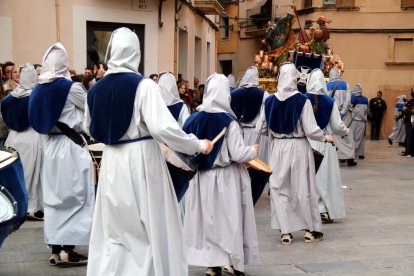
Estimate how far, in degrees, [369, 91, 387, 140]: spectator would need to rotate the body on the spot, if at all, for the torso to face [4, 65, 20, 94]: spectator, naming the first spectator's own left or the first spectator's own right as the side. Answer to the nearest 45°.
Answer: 0° — they already face them

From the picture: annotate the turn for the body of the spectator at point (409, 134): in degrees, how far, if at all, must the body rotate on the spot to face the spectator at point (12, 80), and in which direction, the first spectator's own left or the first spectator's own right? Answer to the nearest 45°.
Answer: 0° — they already face them

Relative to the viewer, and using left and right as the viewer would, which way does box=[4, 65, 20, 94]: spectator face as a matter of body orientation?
facing the viewer and to the right of the viewer
